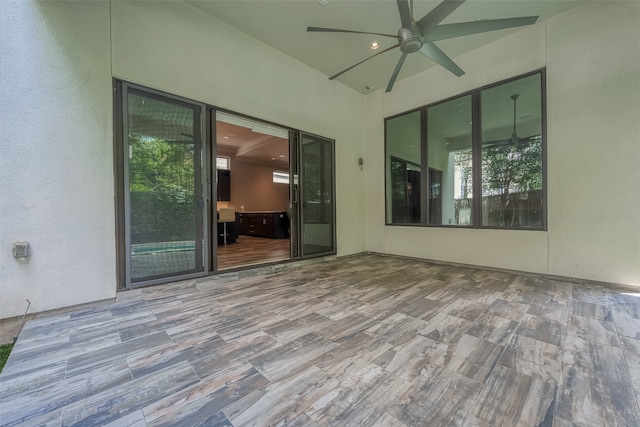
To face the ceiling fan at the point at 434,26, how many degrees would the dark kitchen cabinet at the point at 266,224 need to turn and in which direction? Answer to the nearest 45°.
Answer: approximately 45° to its left

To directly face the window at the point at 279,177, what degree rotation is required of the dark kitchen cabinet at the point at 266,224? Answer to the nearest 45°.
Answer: approximately 135° to its right

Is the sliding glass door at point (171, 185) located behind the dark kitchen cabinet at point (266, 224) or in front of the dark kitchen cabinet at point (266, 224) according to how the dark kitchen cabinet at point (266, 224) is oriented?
in front

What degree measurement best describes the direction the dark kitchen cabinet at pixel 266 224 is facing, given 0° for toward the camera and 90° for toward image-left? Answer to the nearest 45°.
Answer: approximately 45°

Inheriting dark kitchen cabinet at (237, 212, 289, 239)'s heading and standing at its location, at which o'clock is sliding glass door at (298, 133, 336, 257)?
The sliding glass door is roughly at 10 o'clock from the dark kitchen cabinet.
